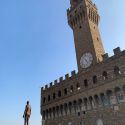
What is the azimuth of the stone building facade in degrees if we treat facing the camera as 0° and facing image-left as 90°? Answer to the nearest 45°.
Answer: approximately 45°
